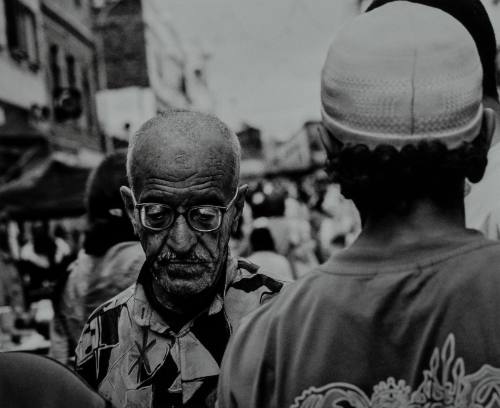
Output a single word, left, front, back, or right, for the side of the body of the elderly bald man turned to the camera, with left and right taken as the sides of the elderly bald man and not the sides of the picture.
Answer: front

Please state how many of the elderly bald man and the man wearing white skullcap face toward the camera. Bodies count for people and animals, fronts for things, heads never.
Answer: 1

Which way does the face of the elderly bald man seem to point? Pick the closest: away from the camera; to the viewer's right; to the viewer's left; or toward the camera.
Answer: toward the camera

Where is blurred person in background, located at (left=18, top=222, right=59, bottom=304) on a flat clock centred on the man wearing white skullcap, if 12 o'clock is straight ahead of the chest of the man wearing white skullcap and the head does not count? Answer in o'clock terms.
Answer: The blurred person in background is roughly at 11 o'clock from the man wearing white skullcap.

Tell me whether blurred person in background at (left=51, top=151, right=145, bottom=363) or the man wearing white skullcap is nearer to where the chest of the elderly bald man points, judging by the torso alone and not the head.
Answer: the man wearing white skullcap

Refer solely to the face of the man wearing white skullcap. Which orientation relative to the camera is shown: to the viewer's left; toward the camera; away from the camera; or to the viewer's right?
away from the camera

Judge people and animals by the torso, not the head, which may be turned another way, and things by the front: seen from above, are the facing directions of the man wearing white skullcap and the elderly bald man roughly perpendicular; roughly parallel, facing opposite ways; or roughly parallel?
roughly parallel, facing opposite ways

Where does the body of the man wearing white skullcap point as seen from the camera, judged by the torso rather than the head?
away from the camera

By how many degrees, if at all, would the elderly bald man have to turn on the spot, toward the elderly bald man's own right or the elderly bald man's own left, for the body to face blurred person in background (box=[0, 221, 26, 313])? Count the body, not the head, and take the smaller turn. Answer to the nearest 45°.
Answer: approximately 180°

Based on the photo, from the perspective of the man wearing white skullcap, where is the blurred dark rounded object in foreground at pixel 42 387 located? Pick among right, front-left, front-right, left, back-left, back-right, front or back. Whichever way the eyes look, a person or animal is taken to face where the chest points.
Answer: left

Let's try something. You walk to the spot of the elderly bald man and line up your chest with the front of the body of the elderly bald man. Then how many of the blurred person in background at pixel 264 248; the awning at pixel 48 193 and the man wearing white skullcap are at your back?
2

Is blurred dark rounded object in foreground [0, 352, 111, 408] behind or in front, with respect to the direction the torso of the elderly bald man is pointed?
in front

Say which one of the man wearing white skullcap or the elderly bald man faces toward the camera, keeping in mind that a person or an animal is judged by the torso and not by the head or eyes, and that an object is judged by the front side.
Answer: the elderly bald man
